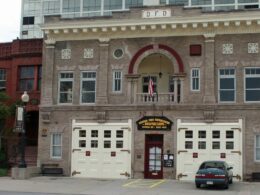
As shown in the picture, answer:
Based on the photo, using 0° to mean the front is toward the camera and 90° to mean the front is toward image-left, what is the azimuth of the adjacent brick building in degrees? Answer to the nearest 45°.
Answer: approximately 0°

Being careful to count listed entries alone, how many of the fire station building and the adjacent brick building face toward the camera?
2

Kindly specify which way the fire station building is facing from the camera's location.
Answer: facing the viewer

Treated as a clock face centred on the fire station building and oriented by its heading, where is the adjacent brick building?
The adjacent brick building is roughly at 4 o'clock from the fire station building.

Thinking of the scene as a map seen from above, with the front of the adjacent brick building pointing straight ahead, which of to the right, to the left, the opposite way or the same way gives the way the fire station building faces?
the same way

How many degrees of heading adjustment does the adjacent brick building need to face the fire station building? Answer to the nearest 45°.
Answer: approximately 45° to its left
